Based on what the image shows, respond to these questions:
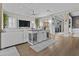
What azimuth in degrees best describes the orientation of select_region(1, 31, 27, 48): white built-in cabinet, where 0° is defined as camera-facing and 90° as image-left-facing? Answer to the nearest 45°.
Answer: approximately 315°
